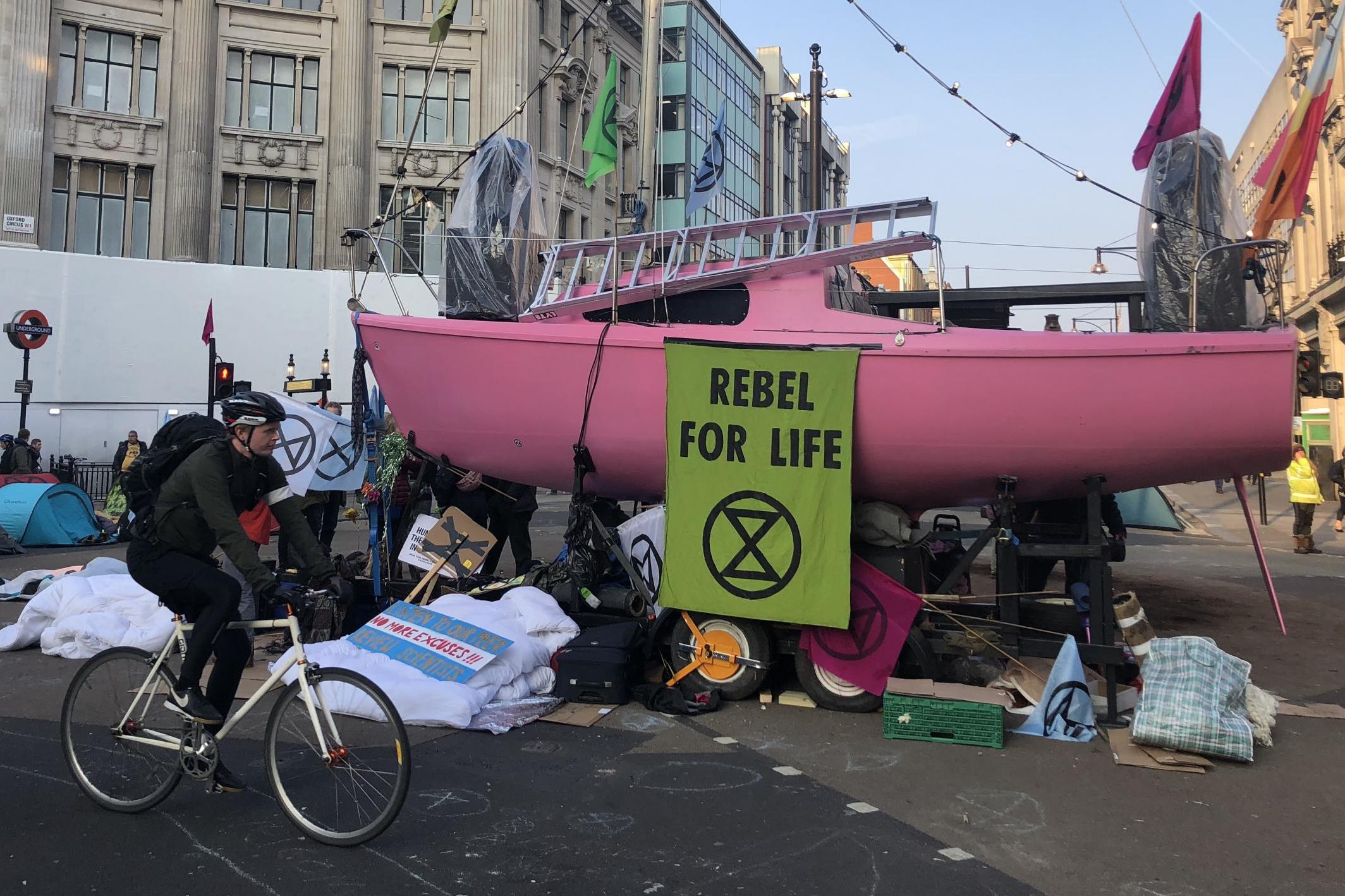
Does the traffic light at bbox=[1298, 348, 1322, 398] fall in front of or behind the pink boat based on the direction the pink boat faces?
behind

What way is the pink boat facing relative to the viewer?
to the viewer's left

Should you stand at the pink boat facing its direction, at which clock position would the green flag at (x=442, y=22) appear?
The green flag is roughly at 1 o'clock from the pink boat.

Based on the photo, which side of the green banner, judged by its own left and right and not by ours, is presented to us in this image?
front

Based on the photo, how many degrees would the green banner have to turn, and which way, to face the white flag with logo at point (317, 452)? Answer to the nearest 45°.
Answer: approximately 135° to its right

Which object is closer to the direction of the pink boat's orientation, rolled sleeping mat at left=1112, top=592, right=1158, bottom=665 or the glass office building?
the glass office building

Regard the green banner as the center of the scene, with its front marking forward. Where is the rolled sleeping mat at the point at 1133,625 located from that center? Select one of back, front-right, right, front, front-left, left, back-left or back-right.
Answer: left

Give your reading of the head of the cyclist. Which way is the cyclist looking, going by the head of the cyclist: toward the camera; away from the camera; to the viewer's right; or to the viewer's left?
to the viewer's right

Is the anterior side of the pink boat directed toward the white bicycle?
no

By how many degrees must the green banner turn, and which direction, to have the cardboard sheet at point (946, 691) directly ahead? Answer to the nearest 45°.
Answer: approximately 45° to its left

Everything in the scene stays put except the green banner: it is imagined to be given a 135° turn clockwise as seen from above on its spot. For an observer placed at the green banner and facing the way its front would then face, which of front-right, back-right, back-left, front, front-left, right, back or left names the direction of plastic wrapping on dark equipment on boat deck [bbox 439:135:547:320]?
front
